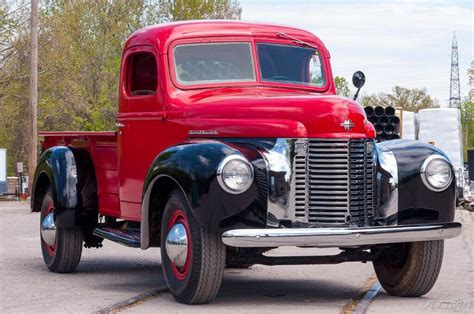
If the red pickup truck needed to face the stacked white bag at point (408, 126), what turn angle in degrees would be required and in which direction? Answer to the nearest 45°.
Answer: approximately 135° to its left

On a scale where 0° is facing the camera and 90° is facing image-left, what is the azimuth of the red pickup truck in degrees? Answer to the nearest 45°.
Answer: approximately 315°
